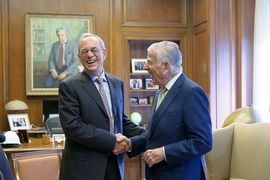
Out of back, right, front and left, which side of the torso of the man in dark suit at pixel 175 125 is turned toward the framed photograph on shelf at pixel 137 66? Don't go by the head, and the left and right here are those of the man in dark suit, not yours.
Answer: right

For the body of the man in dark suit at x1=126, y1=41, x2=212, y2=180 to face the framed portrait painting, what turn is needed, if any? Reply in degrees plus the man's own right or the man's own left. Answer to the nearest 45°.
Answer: approximately 45° to the man's own right

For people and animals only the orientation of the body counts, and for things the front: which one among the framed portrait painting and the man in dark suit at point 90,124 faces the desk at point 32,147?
the framed portrait painting

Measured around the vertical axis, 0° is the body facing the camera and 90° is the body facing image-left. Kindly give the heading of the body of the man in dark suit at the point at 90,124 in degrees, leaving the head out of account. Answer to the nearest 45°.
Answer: approximately 315°

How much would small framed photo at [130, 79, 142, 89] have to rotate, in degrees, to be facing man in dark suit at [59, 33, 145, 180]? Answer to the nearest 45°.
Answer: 0° — it already faces them
